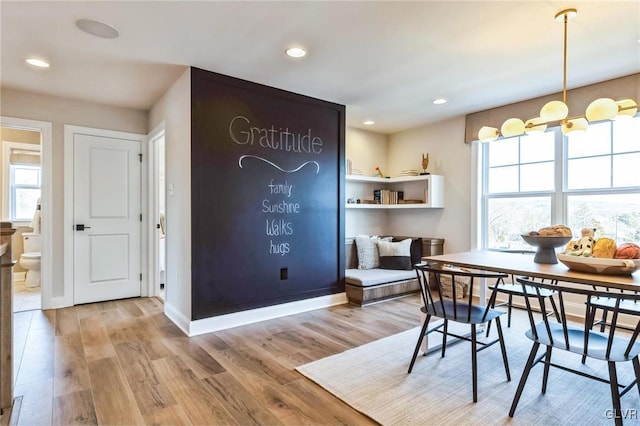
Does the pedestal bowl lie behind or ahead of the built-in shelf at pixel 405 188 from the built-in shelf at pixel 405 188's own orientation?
ahead

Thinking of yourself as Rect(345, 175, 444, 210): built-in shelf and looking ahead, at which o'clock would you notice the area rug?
The area rug is roughly at 12 o'clock from the built-in shelf.

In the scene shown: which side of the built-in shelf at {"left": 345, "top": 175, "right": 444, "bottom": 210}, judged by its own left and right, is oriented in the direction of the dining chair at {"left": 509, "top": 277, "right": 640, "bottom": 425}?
front

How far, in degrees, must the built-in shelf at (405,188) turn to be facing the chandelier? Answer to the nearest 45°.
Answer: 0° — it already faces it

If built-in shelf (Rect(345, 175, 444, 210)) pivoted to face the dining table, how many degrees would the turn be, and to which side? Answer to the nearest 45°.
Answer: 0° — it already faces it

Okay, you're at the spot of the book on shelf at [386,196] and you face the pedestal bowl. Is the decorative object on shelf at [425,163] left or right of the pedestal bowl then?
left

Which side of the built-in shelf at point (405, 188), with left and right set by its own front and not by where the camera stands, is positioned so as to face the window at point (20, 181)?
right

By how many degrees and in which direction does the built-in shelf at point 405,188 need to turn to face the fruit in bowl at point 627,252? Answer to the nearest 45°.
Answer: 0° — it already faces it

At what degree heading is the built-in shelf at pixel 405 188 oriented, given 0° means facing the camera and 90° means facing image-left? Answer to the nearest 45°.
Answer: approximately 0°
